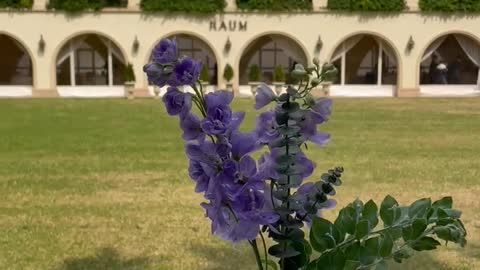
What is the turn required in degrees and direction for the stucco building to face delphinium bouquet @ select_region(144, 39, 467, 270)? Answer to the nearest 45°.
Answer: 0° — it already faces it

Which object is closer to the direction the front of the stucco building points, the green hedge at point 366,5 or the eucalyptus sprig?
the eucalyptus sprig

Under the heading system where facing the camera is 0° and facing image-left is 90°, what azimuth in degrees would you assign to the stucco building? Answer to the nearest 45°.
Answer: approximately 0°

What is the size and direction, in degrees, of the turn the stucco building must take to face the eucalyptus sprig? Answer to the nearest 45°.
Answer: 0° — it already faces it
